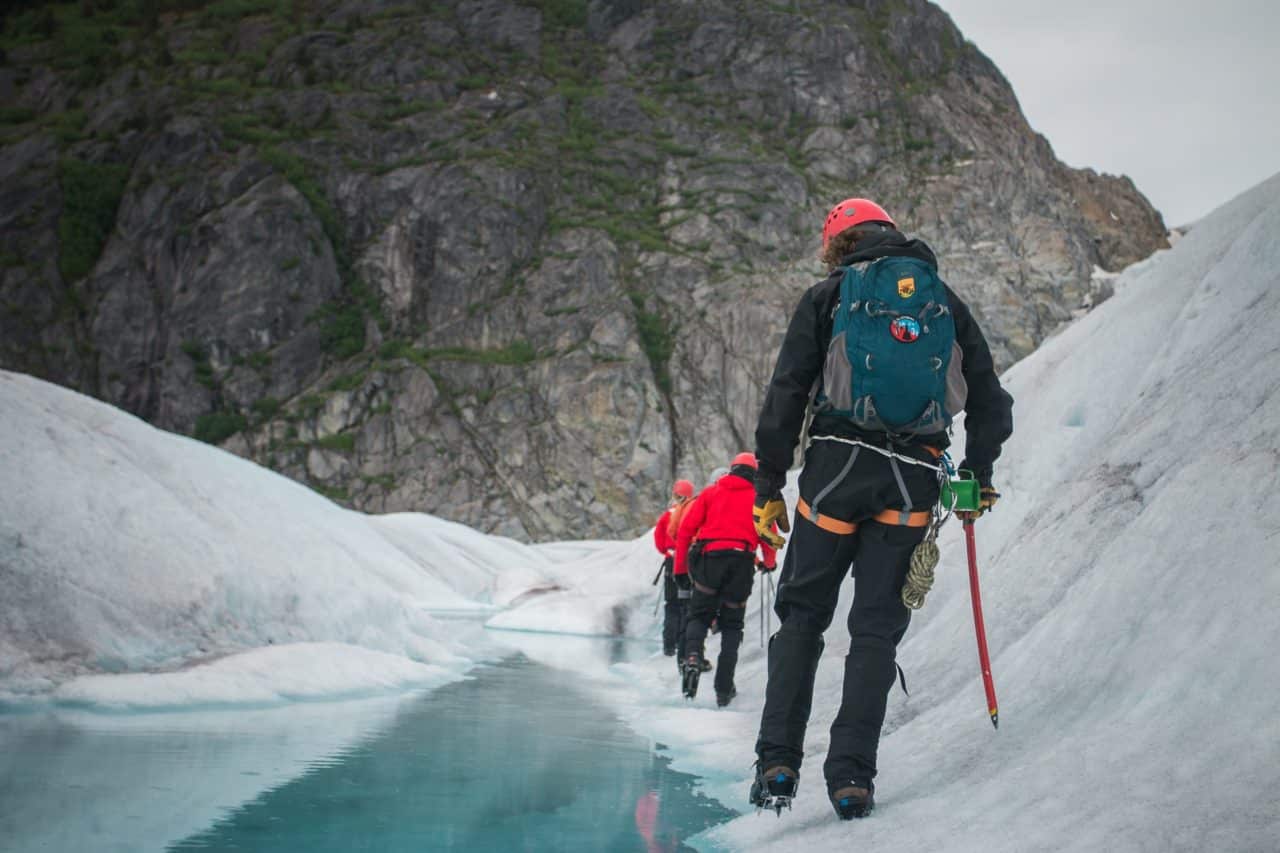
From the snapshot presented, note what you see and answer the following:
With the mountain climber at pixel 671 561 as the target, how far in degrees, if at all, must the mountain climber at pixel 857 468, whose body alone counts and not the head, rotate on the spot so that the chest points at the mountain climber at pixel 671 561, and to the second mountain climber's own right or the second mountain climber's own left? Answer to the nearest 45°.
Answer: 0° — they already face them

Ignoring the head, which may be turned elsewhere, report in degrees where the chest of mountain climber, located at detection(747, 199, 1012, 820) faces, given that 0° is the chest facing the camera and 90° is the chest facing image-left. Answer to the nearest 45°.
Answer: approximately 180°

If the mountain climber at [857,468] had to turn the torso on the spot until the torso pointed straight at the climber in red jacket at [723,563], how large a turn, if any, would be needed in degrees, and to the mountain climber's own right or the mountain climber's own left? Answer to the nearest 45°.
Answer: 0° — they already face them
